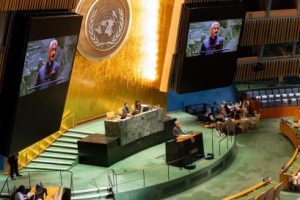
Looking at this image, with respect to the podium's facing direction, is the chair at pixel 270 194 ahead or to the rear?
ahead

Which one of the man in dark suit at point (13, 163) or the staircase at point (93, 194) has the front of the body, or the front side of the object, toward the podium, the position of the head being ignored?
the man in dark suit

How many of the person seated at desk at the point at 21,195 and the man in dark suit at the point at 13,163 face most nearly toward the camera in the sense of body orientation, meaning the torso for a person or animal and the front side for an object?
0

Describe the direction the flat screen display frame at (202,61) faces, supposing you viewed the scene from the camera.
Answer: facing the viewer and to the right of the viewer

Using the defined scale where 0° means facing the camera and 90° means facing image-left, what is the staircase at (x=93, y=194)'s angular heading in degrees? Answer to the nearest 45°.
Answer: approximately 0°
